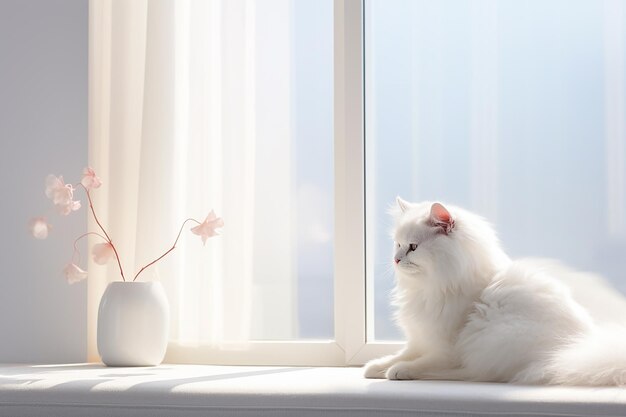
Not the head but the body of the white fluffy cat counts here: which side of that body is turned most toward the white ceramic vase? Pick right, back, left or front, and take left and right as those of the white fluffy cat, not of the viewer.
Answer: front

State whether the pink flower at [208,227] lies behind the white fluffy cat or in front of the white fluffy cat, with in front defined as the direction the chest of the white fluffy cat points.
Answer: in front

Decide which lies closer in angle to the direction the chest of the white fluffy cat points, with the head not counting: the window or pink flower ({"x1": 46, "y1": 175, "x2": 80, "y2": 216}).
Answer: the pink flower

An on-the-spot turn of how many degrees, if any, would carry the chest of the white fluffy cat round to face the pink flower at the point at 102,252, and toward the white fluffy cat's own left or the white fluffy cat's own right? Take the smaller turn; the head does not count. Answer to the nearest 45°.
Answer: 0° — it already faces it

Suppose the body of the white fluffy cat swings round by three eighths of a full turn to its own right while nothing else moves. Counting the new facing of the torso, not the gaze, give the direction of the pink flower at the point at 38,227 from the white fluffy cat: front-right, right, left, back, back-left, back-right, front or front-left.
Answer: back-left

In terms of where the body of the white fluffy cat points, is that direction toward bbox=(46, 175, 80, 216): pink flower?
yes

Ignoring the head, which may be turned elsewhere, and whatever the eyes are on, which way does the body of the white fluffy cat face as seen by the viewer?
to the viewer's left
